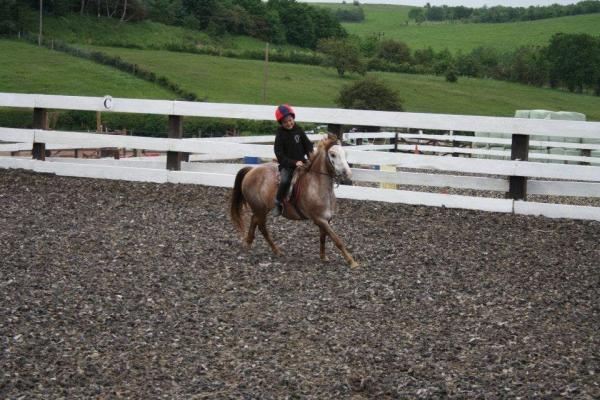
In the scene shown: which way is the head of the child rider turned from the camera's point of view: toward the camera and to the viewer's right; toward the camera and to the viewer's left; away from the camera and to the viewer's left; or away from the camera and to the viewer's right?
toward the camera and to the viewer's right

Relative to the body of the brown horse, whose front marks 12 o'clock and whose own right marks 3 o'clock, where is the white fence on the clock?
The white fence is roughly at 8 o'clock from the brown horse.

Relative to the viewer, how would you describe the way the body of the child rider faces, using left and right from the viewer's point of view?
facing the viewer and to the right of the viewer

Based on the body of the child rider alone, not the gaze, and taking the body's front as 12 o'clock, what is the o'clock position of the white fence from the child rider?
The white fence is roughly at 8 o'clock from the child rider.
